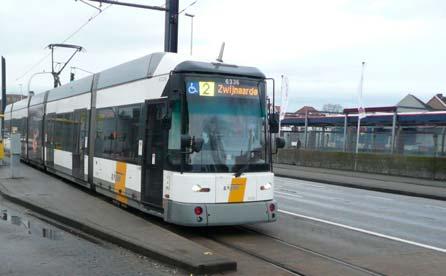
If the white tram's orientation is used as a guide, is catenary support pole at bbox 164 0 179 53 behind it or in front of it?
behind

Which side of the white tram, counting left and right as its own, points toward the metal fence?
left

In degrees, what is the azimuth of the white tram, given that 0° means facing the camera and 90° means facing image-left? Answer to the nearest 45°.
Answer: approximately 315°
